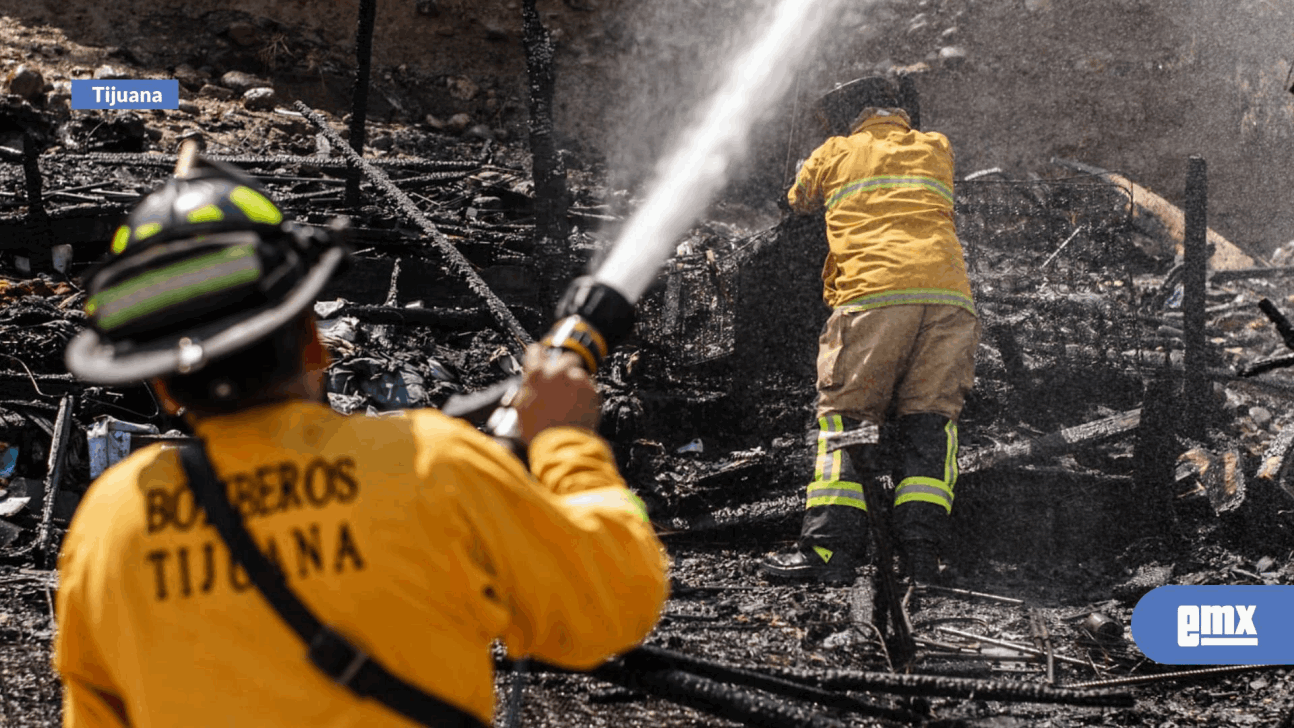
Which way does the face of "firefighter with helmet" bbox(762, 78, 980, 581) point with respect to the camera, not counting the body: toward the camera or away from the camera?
away from the camera

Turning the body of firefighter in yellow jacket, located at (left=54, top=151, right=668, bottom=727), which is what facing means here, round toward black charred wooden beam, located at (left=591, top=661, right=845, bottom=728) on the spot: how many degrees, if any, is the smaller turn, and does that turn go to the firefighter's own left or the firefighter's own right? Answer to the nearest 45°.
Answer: approximately 45° to the firefighter's own right

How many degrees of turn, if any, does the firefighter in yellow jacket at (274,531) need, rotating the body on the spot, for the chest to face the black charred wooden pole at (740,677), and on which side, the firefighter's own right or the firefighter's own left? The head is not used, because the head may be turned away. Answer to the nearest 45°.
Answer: approximately 45° to the firefighter's own right

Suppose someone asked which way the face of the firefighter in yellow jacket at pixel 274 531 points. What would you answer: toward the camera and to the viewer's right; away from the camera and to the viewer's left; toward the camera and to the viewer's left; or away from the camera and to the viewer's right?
away from the camera and to the viewer's right

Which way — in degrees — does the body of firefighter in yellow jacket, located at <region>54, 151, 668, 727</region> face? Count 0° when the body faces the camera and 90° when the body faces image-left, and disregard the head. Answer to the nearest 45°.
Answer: approximately 180°

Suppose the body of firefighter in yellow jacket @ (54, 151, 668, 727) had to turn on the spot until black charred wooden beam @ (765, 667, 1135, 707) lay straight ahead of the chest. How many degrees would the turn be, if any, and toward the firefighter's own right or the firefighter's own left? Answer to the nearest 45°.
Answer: approximately 45° to the firefighter's own right
